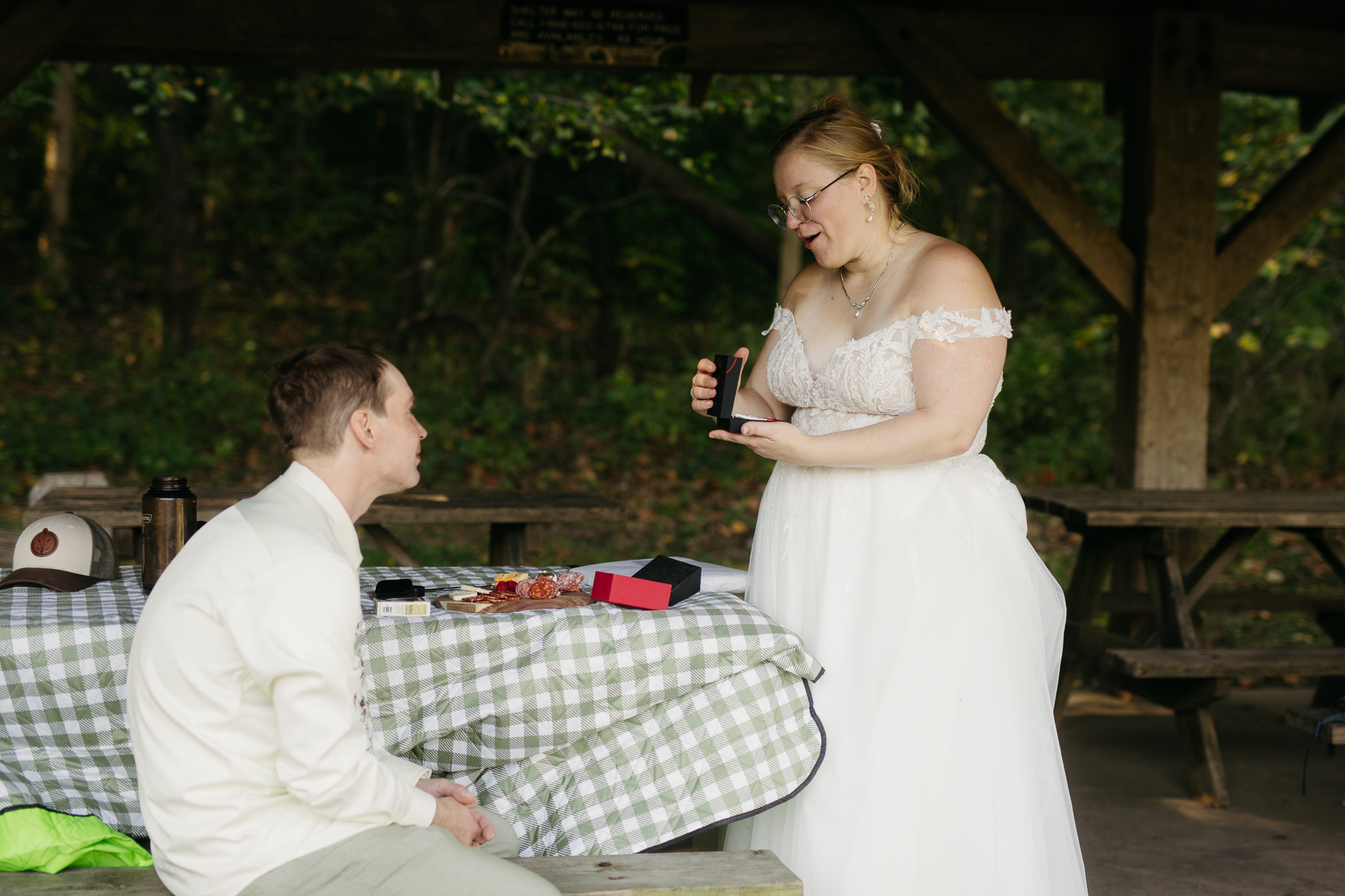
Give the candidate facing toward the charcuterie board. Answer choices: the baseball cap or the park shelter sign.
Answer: the park shelter sign

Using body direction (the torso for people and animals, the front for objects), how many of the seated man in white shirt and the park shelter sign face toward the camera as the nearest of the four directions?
1

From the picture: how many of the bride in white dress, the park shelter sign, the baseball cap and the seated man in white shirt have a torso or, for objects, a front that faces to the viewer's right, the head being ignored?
1

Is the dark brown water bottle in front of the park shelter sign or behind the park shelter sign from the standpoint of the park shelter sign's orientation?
in front

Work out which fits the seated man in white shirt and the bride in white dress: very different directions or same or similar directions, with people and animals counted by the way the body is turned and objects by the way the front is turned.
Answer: very different directions

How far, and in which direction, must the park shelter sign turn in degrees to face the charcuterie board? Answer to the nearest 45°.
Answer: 0° — it already faces it

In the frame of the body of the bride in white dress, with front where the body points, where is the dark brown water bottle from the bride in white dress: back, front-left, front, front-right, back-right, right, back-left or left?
front-right

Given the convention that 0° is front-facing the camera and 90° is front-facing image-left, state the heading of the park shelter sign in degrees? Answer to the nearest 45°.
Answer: approximately 0°

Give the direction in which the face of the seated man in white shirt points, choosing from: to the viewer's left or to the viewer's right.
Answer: to the viewer's right

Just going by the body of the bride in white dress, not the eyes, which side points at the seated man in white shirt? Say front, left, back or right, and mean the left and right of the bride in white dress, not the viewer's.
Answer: front

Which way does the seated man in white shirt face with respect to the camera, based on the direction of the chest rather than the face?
to the viewer's right

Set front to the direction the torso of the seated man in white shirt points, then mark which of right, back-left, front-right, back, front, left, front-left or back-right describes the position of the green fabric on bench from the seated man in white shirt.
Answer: back-left

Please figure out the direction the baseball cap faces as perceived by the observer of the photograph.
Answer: facing the viewer and to the left of the viewer

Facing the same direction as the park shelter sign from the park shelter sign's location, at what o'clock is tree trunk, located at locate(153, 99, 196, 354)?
The tree trunk is roughly at 5 o'clock from the park shelter sign.

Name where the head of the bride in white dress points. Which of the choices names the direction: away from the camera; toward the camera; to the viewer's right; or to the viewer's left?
to the viewer's left
